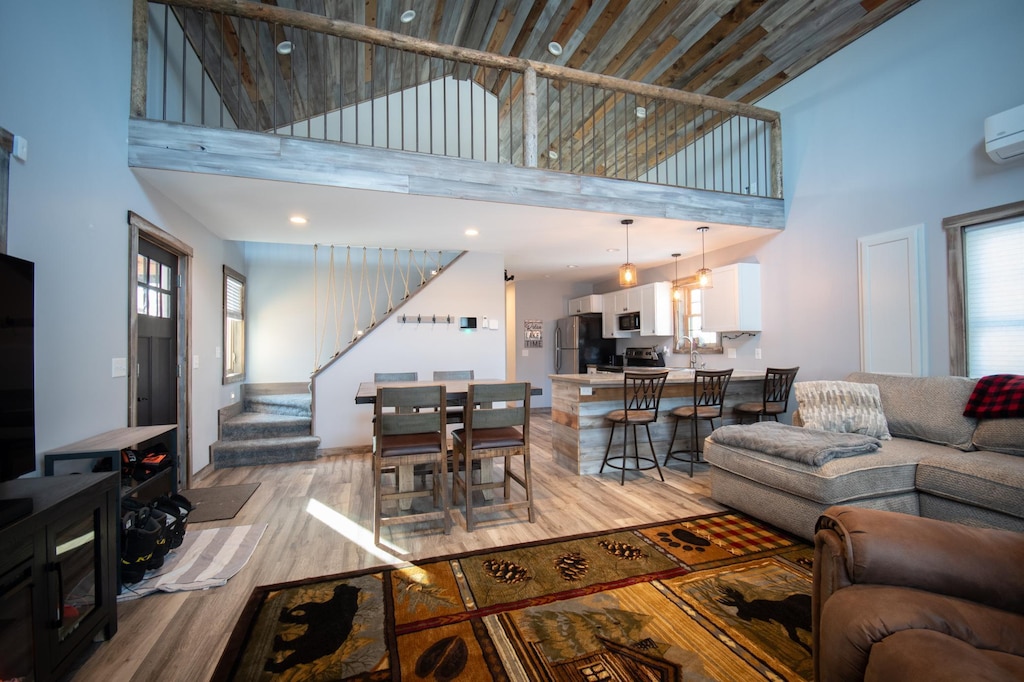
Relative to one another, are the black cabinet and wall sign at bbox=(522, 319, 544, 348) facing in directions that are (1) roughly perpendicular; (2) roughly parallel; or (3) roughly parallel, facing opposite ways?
roughly perpendicular

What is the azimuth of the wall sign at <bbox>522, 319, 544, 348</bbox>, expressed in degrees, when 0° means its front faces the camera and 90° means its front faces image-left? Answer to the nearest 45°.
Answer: approximately 0°

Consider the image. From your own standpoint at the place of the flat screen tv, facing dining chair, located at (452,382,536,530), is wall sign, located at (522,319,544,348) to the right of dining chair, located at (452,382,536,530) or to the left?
left

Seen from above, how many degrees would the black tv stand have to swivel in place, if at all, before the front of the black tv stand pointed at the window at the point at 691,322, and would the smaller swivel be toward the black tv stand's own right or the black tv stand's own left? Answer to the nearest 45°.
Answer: approximately 45° to the black tv stand's own left

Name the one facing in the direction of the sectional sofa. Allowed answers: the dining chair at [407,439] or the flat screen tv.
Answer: the flat screen tv

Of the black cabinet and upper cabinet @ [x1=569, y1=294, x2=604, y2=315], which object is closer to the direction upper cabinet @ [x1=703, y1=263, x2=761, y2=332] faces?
the black cabinet

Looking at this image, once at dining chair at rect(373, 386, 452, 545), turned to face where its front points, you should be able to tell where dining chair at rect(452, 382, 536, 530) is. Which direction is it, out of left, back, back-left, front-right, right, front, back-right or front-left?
right

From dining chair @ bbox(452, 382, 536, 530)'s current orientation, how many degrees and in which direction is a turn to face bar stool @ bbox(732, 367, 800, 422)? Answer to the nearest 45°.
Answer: approximately 45° to its right

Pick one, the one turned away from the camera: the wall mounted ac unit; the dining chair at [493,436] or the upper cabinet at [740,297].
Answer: the dining chair

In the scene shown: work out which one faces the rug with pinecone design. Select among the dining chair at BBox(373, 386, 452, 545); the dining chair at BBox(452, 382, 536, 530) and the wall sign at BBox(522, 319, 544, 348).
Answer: the wall sign

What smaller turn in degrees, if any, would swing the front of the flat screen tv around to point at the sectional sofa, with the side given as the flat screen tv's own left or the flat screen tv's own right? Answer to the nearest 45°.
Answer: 0° — it already faces it

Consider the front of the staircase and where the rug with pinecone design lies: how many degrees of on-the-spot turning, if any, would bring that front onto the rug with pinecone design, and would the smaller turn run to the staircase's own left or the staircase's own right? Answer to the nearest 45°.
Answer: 0° — it already faces it

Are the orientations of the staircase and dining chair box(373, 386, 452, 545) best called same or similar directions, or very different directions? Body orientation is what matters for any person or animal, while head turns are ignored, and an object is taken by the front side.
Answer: very different directions
